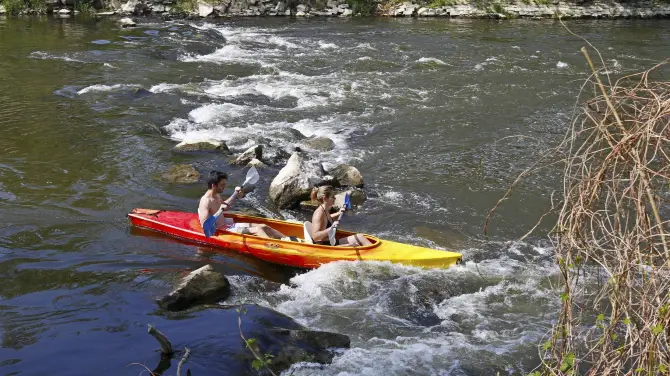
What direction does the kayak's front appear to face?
to the viewer's right

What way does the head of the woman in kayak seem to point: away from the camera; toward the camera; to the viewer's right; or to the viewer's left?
to the viewer's right

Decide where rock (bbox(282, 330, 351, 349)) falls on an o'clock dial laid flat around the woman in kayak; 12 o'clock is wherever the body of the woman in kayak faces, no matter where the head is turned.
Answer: The rock is roughly at 3 o'clock from the woman in kayak.

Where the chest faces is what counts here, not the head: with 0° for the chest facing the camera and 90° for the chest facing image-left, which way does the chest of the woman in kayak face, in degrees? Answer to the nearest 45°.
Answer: approximately 270°

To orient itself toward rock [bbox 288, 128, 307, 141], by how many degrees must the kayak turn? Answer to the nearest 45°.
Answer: approximately 90° to its left

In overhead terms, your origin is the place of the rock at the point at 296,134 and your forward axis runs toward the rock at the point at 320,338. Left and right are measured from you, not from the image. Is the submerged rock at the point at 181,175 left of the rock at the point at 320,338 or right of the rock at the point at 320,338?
right

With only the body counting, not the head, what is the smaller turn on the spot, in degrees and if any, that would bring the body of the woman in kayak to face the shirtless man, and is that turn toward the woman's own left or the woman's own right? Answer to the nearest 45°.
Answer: approximately 180°

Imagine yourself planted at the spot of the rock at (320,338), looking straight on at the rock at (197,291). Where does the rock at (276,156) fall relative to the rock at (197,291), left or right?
right

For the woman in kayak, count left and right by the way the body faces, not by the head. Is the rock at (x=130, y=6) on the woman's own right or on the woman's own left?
on the woman's own left

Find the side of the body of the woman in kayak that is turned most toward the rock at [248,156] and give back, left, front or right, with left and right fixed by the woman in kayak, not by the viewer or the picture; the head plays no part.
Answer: left

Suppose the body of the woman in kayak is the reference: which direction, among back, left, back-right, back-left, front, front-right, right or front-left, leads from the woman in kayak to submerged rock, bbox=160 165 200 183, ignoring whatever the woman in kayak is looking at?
back-left

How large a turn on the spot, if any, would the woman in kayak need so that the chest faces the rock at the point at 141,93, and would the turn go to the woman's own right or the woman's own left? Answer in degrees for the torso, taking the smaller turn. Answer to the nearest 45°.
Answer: approximately 135° to the woman's own left

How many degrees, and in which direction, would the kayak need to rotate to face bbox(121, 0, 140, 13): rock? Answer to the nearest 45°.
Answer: approximately 90° to its left

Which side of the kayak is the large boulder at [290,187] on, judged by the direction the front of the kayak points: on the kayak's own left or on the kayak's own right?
on the kayak's own left
